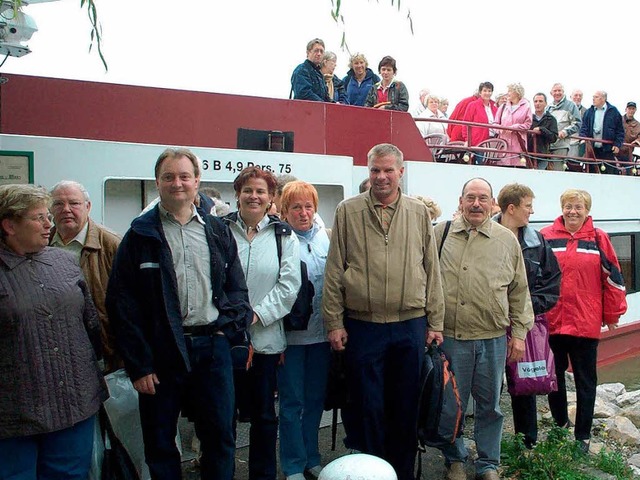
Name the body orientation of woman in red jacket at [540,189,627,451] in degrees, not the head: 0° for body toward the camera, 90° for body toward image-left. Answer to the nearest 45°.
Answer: approximately 0°

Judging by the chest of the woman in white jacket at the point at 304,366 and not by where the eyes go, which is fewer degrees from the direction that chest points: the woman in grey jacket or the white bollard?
the white bollard

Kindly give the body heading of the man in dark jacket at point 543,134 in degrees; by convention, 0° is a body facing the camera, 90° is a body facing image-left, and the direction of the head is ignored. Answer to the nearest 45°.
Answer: approximately 45°

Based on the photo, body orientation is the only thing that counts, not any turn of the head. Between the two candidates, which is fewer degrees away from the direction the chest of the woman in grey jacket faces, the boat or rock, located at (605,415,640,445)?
the rock

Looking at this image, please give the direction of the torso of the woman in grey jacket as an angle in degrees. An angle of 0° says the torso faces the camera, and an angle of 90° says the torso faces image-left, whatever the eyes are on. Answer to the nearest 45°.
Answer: approximately 315°

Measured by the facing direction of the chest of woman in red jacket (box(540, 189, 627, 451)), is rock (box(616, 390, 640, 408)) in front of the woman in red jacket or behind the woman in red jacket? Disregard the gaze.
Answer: behind

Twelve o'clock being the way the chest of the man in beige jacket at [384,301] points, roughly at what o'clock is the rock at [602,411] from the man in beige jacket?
The rock is roughly at 7 o'clock from the man in beige jacket.

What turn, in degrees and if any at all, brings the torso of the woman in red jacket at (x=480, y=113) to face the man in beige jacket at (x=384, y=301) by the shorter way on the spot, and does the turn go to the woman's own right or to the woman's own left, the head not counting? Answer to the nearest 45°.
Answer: approximately 45° to the woman's own right

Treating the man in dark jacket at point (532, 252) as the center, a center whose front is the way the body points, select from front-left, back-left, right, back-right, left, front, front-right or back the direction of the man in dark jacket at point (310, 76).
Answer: back

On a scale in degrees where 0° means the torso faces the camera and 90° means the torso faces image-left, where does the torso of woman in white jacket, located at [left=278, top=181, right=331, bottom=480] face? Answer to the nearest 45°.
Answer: approximately 0°

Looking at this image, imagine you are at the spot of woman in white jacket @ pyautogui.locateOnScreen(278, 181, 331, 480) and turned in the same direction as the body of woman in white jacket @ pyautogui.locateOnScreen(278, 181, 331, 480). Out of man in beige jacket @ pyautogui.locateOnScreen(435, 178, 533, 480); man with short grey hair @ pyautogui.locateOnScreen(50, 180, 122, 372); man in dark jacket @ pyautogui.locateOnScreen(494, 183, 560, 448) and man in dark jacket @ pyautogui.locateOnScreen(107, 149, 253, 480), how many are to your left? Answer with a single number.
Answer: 2
